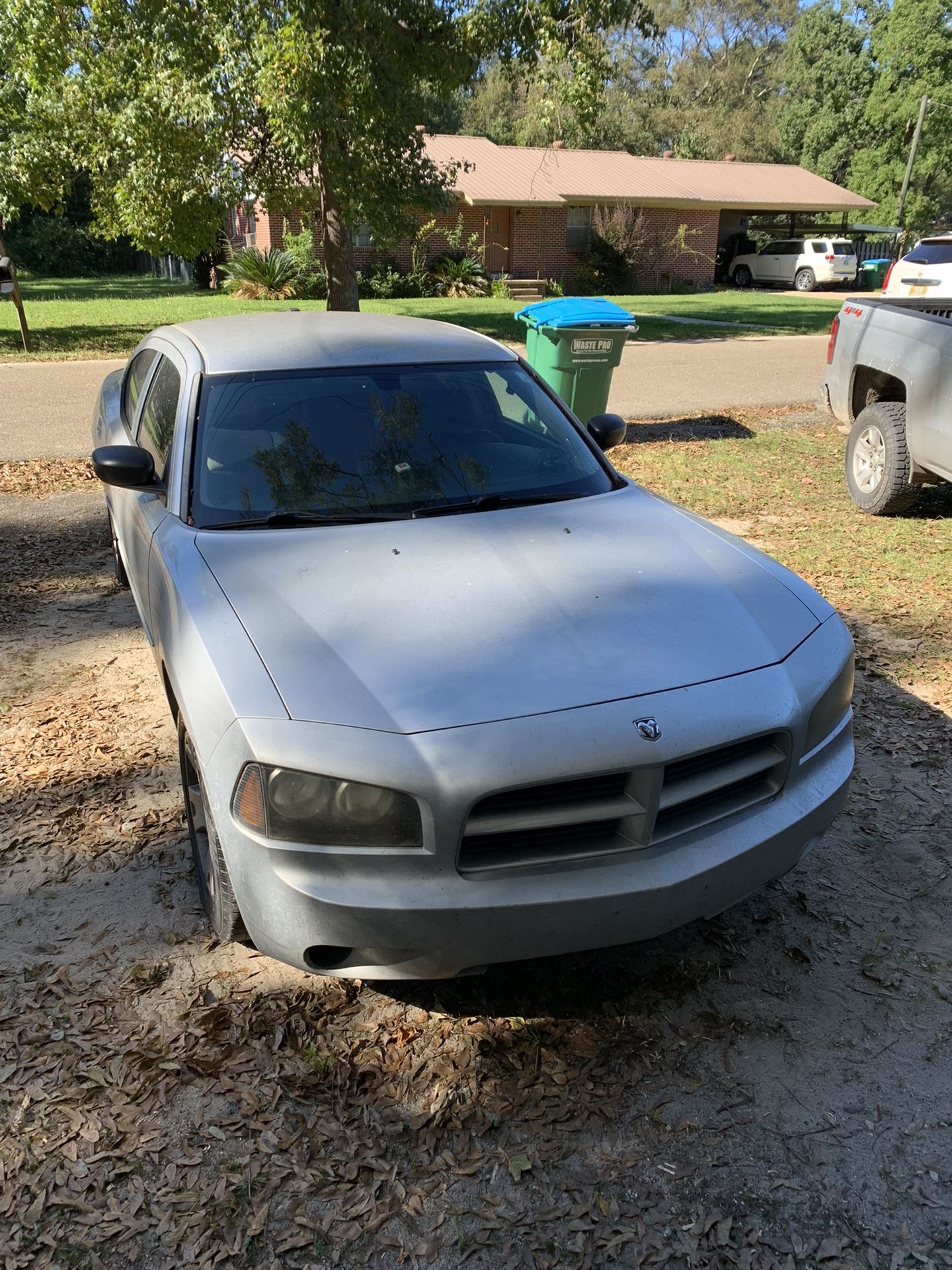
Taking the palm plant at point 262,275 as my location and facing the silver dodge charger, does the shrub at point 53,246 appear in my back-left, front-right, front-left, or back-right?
back-right

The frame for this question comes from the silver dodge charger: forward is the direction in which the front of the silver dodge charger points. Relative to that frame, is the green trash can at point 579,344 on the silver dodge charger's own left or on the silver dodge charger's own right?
on the silver dodge charger's own left

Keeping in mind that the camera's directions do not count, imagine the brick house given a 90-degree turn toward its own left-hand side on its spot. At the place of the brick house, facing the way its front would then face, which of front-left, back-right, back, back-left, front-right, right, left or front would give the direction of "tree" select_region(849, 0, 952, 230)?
front-left

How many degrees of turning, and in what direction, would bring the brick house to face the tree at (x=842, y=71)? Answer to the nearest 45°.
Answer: approximately 135° to its left

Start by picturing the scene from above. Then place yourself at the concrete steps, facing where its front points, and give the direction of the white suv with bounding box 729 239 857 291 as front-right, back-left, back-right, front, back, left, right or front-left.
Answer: back-left

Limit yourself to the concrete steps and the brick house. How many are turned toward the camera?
2

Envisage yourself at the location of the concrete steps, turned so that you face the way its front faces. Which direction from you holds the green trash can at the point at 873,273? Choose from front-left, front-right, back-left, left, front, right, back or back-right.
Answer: back-left

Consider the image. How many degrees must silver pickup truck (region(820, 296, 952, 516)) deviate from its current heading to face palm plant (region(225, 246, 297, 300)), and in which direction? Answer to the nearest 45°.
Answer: approximately 180°

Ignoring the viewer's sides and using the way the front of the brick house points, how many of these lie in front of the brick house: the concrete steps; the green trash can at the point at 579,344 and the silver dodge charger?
3

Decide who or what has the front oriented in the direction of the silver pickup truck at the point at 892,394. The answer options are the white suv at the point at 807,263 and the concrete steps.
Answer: the concrete steps
